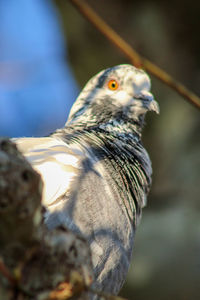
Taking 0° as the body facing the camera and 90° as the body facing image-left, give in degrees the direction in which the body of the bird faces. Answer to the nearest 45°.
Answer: approximately 270°

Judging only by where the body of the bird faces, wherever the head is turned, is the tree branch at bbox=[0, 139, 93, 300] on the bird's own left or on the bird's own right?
on the bird's own right
